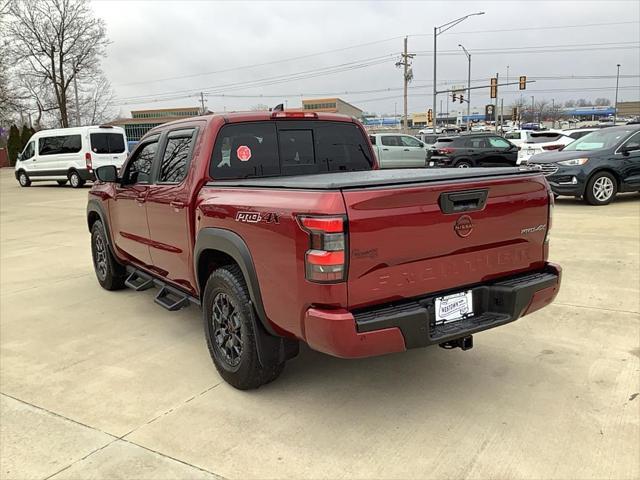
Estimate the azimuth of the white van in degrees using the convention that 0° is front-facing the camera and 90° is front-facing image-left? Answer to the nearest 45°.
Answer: approximately 135°

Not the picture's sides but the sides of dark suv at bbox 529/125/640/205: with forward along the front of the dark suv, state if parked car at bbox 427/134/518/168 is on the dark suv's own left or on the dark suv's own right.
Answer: on the dark suv's own right

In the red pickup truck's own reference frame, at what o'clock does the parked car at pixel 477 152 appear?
The parked car is roughly at 2 o'clock from the red pickup truck.

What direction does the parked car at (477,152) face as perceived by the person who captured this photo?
facing away from the viewer and to the right of the viewer

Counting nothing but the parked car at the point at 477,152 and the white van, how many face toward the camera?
0

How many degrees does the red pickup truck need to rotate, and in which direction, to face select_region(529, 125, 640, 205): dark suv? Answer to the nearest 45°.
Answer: approximately 90° to its right

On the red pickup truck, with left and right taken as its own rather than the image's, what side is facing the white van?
front

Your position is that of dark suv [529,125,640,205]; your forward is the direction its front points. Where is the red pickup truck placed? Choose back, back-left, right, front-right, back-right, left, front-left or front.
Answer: front-left

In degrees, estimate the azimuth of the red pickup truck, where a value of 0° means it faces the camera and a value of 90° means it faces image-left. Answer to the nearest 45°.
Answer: approximately 135°

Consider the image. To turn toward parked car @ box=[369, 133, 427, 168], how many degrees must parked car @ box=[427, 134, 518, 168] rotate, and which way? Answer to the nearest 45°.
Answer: approximately 90° to its left

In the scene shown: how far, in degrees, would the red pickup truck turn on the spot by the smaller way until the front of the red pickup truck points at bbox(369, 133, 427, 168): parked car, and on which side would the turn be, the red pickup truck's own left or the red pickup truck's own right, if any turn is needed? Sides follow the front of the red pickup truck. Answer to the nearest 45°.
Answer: approximately 45° to the red pickup truck's own right

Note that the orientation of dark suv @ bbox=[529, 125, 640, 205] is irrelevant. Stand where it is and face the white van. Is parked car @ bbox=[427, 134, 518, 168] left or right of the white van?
right

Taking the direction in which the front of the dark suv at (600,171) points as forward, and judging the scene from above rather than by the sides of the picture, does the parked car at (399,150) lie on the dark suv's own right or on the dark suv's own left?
on the dark suv's own right

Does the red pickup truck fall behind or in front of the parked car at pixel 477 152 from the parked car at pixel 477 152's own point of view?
behind

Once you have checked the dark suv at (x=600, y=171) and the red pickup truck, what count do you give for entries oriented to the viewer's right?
0
